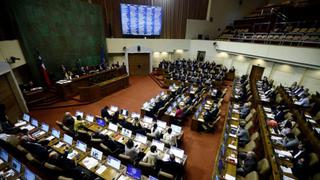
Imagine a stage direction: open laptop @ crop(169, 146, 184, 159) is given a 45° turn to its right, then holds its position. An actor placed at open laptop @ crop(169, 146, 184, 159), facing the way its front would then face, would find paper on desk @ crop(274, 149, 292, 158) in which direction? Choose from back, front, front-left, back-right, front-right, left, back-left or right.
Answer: back

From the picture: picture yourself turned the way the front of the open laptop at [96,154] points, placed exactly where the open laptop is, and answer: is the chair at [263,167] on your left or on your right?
on your left

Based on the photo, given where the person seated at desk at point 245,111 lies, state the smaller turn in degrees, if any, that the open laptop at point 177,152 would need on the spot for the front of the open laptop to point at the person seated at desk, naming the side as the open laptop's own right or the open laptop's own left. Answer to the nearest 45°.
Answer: approximately 180°

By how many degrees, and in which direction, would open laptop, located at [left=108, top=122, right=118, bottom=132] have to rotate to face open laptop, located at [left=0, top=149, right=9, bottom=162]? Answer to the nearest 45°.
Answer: approximately 45° to its right

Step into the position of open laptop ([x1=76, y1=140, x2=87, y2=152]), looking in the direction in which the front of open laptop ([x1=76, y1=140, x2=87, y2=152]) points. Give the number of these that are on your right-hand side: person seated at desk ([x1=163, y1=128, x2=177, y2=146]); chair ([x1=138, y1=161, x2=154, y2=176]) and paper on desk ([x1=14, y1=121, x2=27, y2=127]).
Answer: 1

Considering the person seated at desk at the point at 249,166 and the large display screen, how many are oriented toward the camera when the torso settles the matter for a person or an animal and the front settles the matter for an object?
1

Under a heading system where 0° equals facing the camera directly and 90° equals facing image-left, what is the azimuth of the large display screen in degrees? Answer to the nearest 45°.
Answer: approximately 0°

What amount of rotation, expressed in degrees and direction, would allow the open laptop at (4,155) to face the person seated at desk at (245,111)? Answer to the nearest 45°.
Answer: approximately 90° to its left

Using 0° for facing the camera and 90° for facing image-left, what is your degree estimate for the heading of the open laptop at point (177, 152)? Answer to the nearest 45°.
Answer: approximately 45°
